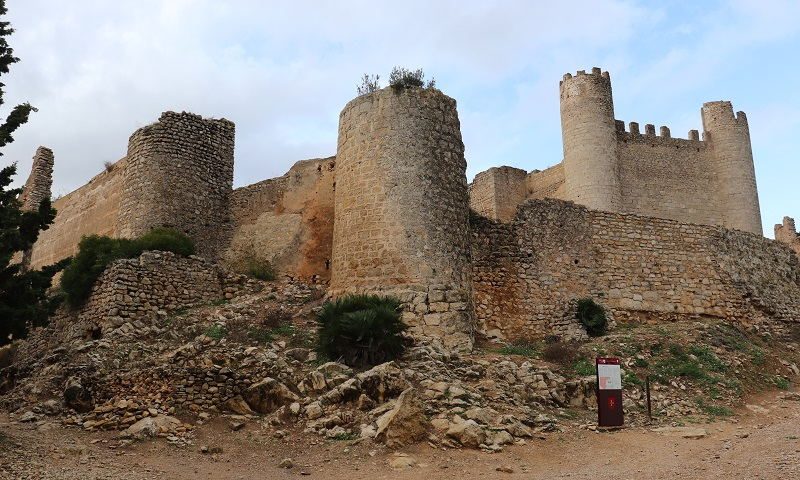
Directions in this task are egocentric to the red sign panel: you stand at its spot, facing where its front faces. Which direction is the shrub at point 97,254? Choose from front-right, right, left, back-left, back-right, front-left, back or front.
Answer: right

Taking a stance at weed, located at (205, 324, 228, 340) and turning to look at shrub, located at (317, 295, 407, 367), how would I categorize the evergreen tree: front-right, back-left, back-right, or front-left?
back-right

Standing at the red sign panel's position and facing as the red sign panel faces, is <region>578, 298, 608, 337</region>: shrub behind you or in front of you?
behind

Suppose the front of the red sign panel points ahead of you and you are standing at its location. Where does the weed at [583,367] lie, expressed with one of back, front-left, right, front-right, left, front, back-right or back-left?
back

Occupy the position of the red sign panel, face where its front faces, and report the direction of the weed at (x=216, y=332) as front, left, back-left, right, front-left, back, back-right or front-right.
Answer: right

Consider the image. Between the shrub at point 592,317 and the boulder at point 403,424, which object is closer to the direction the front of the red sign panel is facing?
the boulder

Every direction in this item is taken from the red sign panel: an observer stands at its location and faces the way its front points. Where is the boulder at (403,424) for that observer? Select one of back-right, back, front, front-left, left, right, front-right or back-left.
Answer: front-right

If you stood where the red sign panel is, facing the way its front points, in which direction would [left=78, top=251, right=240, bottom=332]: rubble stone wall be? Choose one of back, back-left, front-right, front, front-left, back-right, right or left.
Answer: right

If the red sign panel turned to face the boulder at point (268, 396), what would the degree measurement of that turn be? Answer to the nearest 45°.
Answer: approximately 90° to its right

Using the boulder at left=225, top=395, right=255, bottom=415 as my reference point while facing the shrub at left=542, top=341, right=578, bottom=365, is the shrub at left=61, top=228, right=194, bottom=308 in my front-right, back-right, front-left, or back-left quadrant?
back-left

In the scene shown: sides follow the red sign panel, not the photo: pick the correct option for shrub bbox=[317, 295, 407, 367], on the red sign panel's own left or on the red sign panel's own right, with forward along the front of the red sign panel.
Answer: on the red sign panel's own right

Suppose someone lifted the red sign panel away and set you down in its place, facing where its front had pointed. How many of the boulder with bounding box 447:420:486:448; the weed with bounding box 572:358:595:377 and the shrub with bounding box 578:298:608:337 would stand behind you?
2

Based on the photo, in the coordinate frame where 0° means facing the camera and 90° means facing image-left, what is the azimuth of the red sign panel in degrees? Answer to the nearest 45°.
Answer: approximately 0°

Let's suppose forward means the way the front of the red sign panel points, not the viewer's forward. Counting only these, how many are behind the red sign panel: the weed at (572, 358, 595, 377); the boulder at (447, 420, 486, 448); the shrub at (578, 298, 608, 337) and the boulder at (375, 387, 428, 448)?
2
